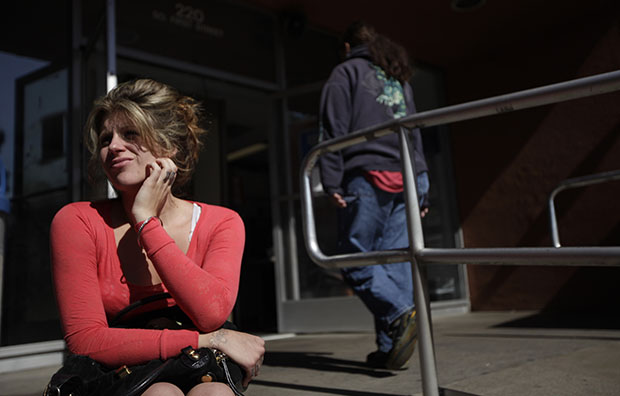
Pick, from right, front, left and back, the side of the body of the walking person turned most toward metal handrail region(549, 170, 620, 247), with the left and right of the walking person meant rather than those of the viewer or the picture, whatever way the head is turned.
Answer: right

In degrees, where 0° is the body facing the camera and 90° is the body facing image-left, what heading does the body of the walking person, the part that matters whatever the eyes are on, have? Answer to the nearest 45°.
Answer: approximately 135°

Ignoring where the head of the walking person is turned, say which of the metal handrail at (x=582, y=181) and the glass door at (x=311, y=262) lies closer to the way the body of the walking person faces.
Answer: the glass door

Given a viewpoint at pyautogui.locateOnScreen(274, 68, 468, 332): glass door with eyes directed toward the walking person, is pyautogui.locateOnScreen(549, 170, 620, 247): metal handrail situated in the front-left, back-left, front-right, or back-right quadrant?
front-left

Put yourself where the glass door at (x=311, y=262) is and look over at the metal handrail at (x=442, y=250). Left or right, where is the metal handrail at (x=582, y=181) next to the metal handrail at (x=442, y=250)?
left

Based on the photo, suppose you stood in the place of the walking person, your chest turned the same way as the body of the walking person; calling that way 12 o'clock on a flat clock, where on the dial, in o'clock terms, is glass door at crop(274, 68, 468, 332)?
The glass door is roughly at 1 o'clock from the walking person.

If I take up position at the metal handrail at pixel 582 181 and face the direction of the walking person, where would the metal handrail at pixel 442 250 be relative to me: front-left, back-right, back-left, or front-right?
front-left

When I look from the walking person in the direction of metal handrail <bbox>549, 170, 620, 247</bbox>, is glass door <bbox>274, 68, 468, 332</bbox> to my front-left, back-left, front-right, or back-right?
front-left

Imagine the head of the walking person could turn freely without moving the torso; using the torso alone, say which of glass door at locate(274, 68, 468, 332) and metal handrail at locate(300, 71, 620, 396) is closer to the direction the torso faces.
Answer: the glass door

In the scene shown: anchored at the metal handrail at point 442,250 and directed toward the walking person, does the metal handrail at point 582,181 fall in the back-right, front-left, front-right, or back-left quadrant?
front-right
